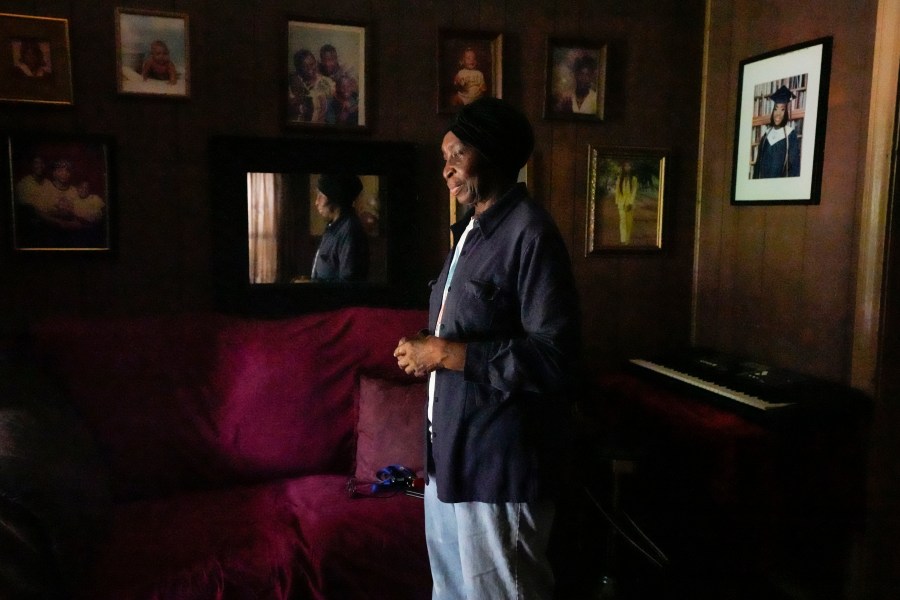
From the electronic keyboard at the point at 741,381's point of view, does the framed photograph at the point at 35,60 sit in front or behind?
in front

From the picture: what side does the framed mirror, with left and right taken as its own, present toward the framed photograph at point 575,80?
left

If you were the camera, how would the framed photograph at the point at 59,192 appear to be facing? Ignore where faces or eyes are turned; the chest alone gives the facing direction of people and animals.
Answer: facing the viewer

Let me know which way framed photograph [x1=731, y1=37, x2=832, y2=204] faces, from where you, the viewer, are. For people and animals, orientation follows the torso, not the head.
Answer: facing the viewer and to the left of the viewer

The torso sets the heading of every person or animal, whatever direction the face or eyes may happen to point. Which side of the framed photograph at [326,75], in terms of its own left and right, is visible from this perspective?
front

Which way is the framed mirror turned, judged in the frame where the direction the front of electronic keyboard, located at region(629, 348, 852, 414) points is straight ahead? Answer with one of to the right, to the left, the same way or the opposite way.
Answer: to the left

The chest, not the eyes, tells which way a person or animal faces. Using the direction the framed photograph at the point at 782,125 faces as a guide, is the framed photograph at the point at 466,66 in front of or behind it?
in front

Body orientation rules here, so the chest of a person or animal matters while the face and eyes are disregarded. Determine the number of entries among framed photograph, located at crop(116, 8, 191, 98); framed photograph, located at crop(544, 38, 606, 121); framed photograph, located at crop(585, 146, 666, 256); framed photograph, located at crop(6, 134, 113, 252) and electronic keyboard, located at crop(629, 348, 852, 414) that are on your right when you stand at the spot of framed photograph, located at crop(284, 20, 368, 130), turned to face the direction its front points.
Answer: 2

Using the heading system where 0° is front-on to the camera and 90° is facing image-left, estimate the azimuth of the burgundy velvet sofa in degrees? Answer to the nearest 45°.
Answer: approximately 0°

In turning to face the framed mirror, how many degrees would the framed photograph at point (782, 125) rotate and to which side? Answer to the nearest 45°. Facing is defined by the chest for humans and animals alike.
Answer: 0° — it already faces it
